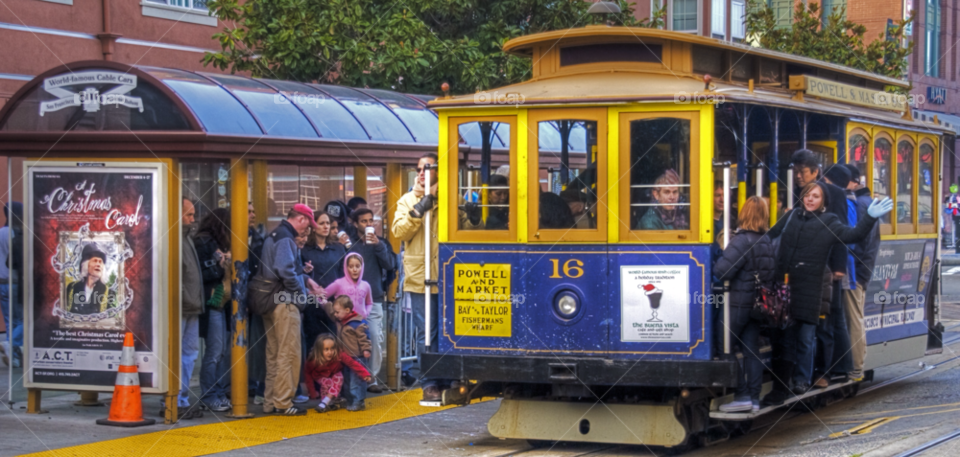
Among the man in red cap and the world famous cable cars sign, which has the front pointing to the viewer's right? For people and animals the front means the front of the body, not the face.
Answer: the man in red cap

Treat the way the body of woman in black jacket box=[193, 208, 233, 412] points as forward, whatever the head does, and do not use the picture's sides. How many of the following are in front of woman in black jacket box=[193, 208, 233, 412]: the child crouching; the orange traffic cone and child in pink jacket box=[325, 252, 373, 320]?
2

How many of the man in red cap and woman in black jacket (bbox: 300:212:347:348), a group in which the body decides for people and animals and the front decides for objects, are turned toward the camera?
1

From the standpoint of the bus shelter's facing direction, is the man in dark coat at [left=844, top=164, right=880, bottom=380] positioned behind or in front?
in front

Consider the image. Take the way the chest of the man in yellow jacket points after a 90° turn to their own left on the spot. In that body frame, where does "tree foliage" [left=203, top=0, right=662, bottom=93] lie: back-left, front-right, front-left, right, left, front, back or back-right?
front-left

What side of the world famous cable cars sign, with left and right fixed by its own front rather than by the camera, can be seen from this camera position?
front

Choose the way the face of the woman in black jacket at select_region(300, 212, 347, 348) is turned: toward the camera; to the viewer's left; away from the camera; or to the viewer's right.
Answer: toward the camera

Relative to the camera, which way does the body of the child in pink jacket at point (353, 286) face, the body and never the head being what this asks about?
toward the camera

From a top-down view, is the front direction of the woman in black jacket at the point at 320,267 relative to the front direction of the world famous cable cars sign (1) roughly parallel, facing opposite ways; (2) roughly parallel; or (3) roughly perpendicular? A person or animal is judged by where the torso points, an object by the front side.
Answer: roughly parallel

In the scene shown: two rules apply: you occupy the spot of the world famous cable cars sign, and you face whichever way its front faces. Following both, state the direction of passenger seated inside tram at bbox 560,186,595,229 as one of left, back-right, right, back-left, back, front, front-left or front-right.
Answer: front-left

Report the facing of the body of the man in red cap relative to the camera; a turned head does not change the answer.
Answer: to the viewer's right

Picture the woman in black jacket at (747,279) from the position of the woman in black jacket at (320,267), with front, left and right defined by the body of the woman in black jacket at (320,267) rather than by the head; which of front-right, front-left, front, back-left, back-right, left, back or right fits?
front-left
